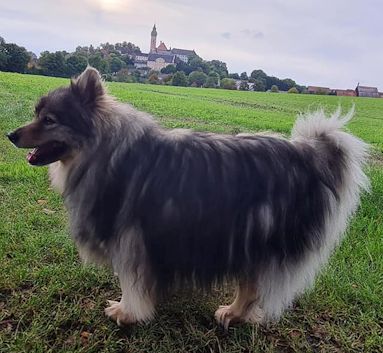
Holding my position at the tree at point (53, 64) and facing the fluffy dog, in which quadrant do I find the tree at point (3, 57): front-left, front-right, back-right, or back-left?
back-right

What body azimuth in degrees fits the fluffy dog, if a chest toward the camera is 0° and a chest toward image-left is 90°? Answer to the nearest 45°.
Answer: approximately 90°

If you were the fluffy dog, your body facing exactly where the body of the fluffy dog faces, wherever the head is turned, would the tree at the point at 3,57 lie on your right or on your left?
on your right

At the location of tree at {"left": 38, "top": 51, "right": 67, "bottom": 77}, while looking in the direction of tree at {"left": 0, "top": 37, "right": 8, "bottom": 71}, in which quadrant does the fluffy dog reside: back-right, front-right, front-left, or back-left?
back-left

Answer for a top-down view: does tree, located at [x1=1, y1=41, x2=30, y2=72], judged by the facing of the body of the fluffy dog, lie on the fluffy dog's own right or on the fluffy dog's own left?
on the fluffy dog's own right
